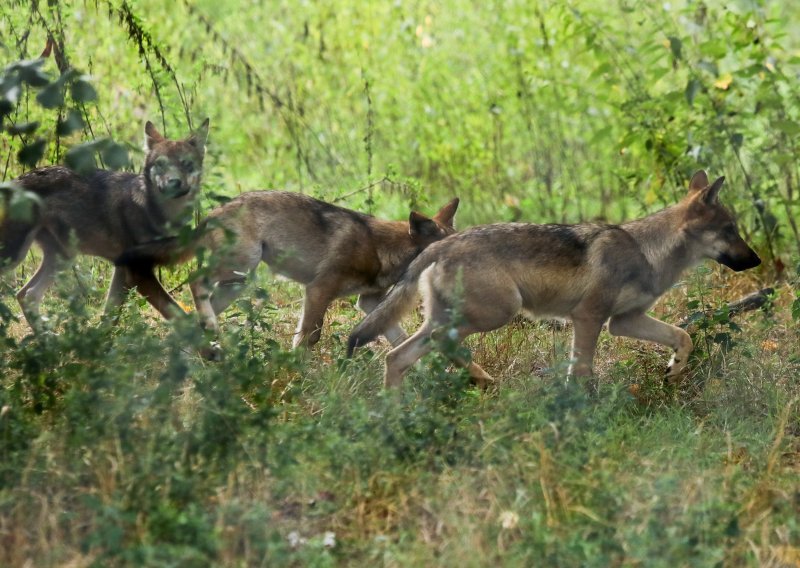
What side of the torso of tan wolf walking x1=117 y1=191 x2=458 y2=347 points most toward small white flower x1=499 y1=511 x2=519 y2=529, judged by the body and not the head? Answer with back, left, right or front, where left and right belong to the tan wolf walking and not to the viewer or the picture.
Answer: right

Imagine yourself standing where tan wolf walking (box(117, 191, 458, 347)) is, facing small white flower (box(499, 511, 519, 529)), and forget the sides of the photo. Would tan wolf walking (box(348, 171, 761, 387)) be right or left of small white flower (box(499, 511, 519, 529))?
left

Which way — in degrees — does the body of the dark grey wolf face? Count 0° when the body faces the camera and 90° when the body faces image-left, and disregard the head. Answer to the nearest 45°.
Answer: approximately 270°

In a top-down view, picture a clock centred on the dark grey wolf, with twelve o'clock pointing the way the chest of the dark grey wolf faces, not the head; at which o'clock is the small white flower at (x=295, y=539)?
The small white flower is roughly at 3 o'clock from the dark grey wolf.

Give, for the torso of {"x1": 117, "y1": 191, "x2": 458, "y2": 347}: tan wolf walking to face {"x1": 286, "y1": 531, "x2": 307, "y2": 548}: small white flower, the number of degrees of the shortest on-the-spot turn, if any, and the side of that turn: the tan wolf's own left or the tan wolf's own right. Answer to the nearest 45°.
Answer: approximately 90° to the tan wolf's own right

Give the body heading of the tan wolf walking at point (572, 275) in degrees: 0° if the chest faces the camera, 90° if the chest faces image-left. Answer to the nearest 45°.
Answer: approximately 270°

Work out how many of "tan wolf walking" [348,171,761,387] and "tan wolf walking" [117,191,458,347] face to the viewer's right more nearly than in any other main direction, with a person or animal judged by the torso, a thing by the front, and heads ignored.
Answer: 2

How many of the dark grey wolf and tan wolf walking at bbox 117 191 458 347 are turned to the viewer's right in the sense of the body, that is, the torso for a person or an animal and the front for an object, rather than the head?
2

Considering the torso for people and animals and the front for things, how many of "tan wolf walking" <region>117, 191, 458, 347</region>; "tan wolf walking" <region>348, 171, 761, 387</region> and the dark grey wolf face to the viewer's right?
3

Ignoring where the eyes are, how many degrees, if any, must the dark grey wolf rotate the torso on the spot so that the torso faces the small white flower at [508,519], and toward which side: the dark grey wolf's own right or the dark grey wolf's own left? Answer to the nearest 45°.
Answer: approximately 90° to the dark grey wolf's own right

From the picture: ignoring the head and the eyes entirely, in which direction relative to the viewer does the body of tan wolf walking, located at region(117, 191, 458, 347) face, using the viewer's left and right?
facing to the right of the viewer
